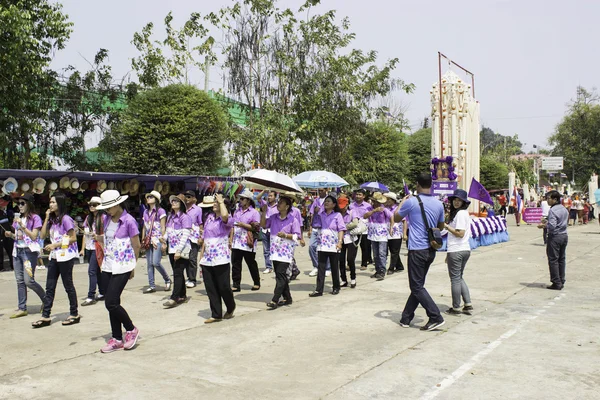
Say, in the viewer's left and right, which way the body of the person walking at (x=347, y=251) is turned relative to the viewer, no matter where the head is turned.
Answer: facing the viewer and to the left of the viewer

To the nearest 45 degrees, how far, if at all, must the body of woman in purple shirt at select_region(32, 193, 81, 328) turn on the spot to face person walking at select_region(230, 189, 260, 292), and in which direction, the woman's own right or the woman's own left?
approximately 180°

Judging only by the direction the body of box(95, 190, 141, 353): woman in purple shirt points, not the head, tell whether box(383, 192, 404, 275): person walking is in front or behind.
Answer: behind

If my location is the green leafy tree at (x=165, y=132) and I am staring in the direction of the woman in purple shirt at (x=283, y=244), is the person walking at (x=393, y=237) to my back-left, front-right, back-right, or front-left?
front-left

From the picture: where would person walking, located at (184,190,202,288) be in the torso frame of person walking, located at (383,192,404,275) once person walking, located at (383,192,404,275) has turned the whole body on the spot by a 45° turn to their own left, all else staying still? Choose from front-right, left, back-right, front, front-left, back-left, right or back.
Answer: front-right

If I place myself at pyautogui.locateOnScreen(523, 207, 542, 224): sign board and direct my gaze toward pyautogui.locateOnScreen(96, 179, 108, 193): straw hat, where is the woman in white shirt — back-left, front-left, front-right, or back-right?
front-left

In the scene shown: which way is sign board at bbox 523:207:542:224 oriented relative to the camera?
toward the camera

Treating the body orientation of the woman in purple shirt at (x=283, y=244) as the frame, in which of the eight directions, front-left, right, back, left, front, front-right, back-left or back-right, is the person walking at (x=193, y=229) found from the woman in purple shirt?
right

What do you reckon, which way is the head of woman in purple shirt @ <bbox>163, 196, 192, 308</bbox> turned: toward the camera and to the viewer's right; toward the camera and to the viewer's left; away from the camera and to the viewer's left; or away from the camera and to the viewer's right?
toward the camera and to the viewer's left

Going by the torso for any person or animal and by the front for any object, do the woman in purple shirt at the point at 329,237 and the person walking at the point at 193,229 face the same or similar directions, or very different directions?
same or similar directions

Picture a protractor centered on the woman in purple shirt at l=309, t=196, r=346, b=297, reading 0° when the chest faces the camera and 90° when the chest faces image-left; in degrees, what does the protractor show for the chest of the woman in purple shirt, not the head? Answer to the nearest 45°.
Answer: approximately 45°

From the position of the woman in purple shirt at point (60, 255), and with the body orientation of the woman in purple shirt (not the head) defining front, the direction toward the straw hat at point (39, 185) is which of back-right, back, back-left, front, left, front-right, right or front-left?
back-right

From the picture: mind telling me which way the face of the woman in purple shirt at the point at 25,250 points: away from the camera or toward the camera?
toward the camera

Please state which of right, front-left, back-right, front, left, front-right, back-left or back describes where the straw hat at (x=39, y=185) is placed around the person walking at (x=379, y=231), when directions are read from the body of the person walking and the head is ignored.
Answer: front-right

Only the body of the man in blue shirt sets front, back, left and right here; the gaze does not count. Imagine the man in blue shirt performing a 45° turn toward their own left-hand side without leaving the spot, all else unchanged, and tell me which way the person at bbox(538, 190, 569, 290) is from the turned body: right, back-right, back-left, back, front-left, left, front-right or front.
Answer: back-right
